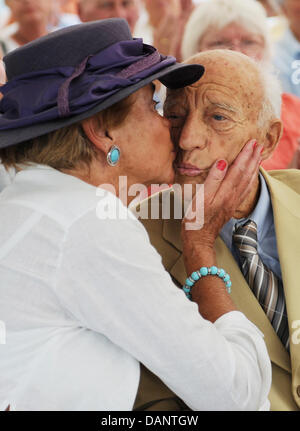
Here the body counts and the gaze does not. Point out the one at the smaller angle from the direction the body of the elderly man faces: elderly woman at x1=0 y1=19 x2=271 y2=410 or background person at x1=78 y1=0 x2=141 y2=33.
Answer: the elderly woman

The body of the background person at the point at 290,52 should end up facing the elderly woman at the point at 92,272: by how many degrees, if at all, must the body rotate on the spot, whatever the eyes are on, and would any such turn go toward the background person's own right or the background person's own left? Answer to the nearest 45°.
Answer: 0° — they already face them

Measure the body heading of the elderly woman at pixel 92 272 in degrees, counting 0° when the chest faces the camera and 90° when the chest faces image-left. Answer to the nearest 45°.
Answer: approximately 270°

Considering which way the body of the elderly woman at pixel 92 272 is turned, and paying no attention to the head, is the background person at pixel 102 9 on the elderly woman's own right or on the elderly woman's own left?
on the elderly woman's own left

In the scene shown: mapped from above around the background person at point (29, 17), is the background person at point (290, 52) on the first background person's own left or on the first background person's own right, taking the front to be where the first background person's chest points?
on the first background person's own left

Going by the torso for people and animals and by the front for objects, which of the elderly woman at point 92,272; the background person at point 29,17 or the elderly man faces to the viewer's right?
the elderly woman

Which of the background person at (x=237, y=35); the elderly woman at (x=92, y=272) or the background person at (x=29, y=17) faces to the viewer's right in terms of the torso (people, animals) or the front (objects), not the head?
the elderly woman

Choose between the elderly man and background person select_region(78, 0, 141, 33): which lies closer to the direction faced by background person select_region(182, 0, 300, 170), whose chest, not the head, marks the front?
the elderly man

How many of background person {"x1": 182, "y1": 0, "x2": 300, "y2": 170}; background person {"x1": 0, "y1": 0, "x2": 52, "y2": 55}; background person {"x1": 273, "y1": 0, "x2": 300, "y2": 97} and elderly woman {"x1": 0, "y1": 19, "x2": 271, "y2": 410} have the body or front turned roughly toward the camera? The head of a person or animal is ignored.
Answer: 3
